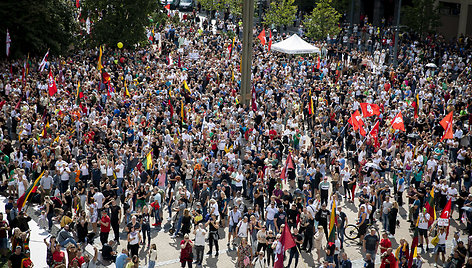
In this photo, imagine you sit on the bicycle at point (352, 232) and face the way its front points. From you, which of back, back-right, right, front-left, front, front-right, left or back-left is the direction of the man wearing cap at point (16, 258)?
front

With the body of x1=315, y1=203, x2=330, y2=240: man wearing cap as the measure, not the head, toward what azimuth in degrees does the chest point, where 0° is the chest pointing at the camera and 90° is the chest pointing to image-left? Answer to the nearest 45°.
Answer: approximately 0°

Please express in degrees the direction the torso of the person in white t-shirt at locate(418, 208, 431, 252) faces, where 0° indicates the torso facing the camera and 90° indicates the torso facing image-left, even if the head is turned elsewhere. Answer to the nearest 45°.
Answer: approximately 0°

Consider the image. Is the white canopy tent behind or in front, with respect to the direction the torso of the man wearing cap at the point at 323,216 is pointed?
behind

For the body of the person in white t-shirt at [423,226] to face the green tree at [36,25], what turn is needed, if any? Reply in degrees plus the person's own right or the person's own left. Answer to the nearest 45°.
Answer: approximately 135° to the person's own right

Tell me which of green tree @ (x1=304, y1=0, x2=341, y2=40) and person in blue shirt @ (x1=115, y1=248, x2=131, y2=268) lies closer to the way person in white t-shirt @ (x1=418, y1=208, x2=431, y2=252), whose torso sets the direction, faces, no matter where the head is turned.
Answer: the person in blue shirt

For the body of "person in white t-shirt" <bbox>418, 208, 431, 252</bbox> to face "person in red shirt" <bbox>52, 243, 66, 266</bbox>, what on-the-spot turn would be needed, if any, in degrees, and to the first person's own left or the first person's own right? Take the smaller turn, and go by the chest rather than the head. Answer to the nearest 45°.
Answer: approximately 45° to the first person's own right

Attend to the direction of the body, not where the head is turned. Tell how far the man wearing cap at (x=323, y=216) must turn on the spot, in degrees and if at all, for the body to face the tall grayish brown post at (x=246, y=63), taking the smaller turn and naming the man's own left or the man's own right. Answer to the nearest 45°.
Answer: approximately 180°

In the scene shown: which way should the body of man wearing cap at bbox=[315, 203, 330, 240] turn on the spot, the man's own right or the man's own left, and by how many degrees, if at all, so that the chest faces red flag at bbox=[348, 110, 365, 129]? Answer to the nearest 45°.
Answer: approximately 180°

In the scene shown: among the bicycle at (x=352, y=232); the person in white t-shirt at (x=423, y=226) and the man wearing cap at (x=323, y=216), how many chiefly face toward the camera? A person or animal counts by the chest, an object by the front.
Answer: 2

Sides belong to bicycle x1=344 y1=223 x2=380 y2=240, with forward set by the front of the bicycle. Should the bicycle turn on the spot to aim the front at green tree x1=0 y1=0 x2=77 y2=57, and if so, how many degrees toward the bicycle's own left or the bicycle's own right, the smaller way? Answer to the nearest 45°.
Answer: approximately 135° to the bicycle's own left
